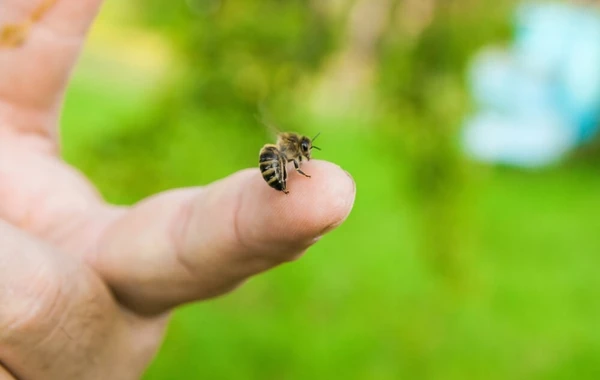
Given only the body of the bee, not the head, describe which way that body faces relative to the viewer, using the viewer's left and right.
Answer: facing to the right of the viewer
